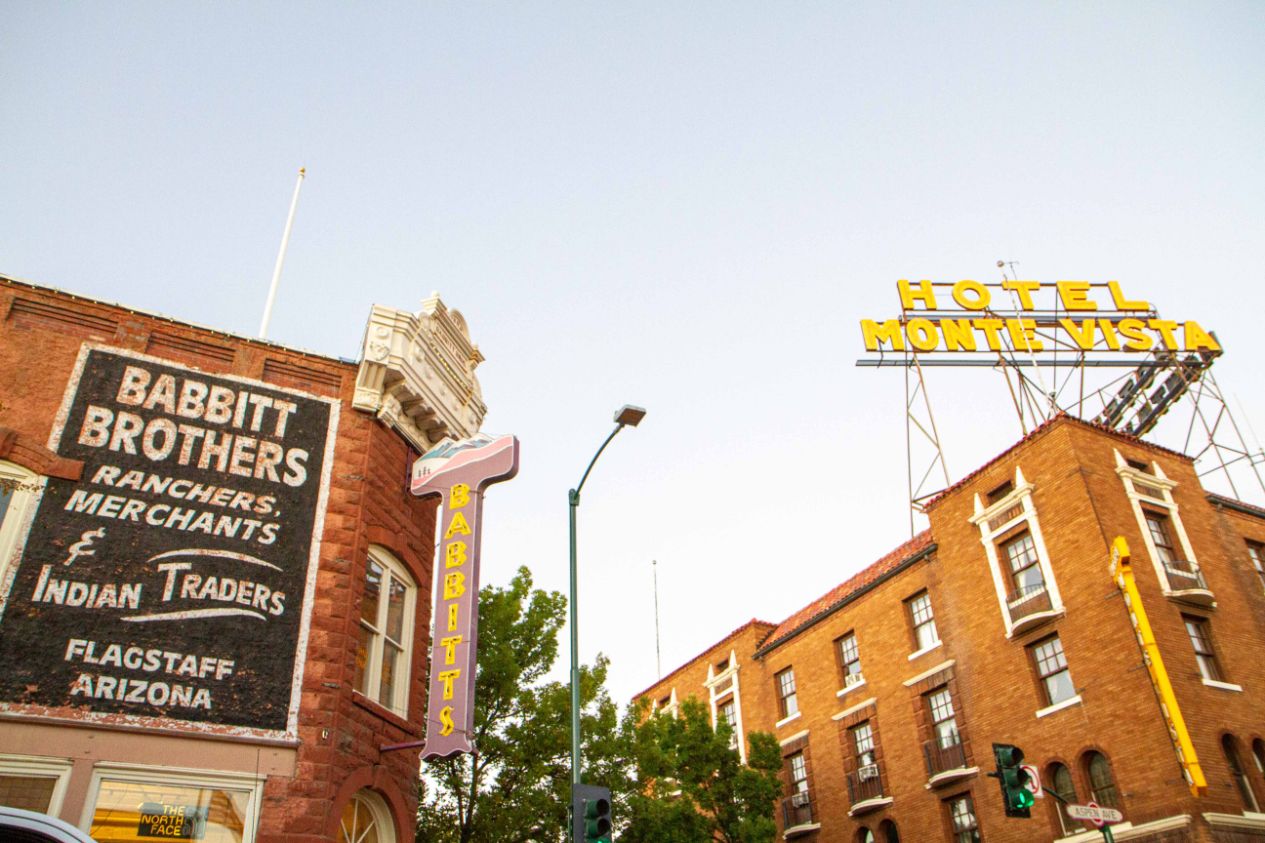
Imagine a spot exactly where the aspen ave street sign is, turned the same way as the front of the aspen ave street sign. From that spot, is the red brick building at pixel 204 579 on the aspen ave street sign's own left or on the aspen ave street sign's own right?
on the aspen ave street sign's own right

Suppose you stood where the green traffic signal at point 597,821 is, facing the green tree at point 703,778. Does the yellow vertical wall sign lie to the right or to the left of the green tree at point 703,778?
right

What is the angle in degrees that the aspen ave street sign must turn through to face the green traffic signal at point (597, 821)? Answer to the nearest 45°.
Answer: approximately 45° to its right

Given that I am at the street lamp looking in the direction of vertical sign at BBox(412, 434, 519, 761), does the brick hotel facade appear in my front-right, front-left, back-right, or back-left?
back-right

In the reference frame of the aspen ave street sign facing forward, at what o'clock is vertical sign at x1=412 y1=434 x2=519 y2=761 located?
The vertical sign is roughly at 2 o'clock from the aspen ave street sign.

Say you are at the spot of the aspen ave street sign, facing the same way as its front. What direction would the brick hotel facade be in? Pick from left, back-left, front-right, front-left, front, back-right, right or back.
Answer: back

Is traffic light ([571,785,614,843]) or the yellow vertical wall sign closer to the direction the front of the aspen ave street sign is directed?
the traffic light

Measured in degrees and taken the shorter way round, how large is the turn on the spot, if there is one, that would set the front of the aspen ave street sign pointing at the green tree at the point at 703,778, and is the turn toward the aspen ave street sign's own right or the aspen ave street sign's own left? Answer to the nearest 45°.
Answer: approximately 135° to the aspen ave street sign's own right

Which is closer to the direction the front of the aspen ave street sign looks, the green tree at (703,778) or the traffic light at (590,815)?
the traffic light
